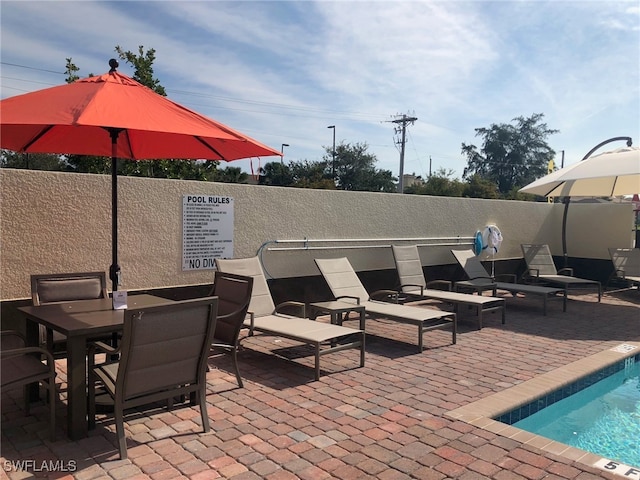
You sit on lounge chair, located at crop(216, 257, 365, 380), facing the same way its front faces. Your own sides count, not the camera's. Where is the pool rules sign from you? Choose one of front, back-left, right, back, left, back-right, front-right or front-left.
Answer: back

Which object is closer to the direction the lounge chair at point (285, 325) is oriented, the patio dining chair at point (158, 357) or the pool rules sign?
the patio dining chair

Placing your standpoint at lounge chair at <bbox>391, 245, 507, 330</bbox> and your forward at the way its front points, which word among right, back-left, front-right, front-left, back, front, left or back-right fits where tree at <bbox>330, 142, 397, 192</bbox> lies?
back-left

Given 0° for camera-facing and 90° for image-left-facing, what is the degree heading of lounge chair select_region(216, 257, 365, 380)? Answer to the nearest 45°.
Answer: approximately 315°

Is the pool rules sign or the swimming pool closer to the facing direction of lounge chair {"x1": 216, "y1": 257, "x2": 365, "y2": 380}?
the swimming pool

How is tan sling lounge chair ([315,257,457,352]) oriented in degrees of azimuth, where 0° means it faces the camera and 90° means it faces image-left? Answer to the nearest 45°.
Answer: approximately 315°

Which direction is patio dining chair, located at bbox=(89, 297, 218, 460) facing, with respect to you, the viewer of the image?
facing away from the viewer and to the left of the viewer

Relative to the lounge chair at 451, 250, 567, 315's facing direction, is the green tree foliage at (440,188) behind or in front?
behind

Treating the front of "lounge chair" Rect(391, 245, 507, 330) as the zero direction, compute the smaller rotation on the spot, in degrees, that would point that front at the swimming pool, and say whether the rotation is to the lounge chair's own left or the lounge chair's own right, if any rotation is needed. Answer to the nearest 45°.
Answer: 0° — it already faces it

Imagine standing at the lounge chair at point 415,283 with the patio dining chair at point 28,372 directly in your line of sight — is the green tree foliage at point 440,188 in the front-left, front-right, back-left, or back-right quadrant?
back-right

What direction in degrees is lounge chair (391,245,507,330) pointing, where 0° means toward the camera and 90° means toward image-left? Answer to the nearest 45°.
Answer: approximately 315°

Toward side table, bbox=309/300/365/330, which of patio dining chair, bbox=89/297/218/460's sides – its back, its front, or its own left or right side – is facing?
right
